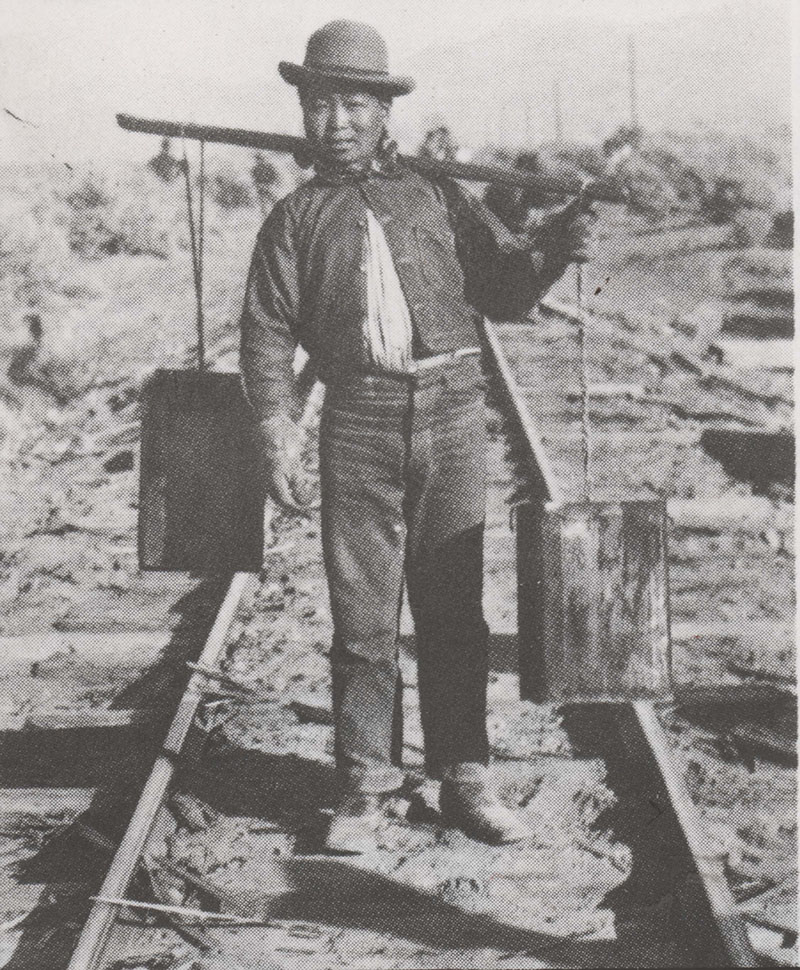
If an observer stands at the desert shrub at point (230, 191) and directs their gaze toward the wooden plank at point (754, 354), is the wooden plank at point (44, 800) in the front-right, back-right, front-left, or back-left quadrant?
front-right

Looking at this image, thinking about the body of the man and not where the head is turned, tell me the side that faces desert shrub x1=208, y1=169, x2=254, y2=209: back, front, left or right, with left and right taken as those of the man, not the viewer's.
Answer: back

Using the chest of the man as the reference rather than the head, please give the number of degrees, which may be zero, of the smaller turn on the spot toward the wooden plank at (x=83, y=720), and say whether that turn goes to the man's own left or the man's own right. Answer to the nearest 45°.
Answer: approximately 135° to the man's own right

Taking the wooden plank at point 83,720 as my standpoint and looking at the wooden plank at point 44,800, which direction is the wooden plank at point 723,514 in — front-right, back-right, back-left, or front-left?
back-left

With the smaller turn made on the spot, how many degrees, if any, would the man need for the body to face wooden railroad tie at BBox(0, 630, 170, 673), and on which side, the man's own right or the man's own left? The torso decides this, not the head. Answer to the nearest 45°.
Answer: approximately 135° to the man's own right

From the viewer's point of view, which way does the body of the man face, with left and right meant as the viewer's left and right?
facing the viewer
